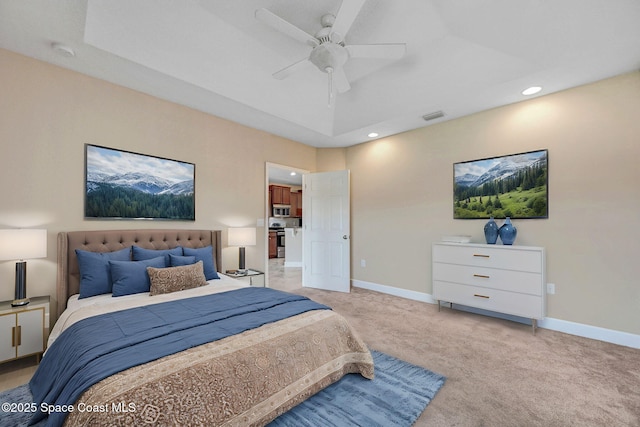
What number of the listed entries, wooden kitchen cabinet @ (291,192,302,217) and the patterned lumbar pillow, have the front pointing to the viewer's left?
0

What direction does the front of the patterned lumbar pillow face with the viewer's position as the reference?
facing the viewer and to the right of the viewer

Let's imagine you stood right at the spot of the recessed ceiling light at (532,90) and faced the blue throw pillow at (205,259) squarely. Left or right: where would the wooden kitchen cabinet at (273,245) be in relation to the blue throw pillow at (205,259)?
right

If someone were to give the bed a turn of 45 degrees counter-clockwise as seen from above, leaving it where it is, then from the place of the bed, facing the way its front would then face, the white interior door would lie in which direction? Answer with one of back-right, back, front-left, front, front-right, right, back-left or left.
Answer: front-left

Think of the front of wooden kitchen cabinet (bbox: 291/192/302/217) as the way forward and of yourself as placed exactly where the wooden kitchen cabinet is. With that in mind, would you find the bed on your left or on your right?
on your right

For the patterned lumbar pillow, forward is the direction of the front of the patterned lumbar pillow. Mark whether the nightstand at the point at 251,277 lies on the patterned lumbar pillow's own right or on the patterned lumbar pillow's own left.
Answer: on the patterned lumbar pillow's own left

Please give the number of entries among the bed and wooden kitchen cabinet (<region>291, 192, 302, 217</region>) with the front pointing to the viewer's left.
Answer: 0

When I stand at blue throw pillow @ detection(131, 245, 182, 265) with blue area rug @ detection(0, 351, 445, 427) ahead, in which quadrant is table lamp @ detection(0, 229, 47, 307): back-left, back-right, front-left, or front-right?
back-right
